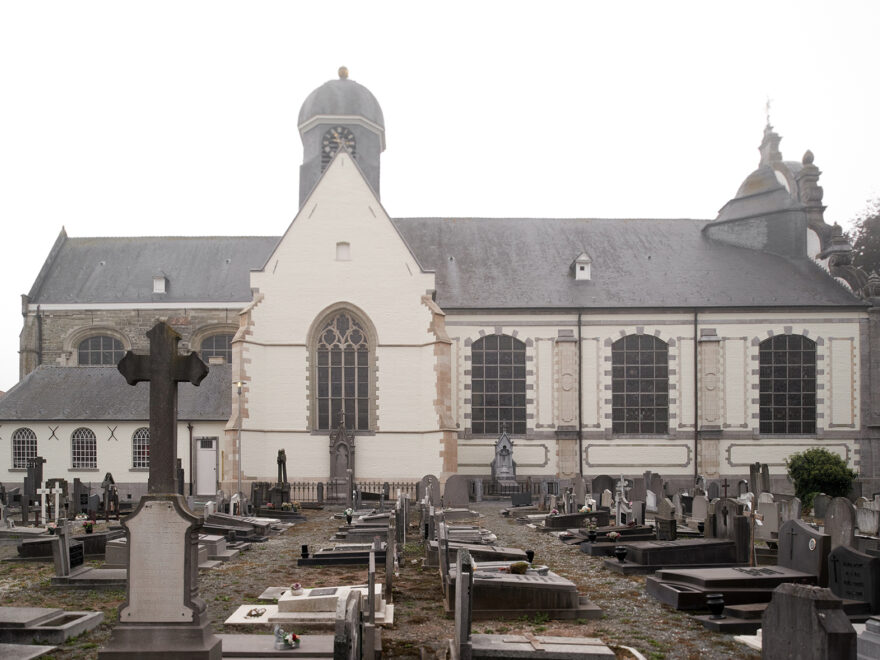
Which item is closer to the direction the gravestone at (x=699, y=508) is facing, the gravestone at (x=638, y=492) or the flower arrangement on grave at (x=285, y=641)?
the flower arrangement on grave

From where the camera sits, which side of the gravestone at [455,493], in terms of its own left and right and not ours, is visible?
front

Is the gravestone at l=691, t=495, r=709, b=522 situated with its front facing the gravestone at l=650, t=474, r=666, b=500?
no

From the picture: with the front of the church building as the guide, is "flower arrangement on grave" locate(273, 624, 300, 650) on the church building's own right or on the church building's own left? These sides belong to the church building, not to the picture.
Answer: on the church building's own right

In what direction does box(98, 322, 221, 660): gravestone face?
toward the camera

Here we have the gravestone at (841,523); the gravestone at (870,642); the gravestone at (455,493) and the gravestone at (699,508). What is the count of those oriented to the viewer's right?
0

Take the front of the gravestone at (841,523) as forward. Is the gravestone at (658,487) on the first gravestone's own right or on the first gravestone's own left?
on the first gravestone's own right

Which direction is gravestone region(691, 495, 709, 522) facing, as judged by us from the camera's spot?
facing the viewer and to the left of the viewer

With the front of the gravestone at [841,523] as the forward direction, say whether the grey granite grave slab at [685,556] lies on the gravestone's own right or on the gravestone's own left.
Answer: on the gravestone's own right

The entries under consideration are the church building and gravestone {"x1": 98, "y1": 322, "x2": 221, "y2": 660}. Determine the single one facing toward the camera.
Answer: the gravestone
